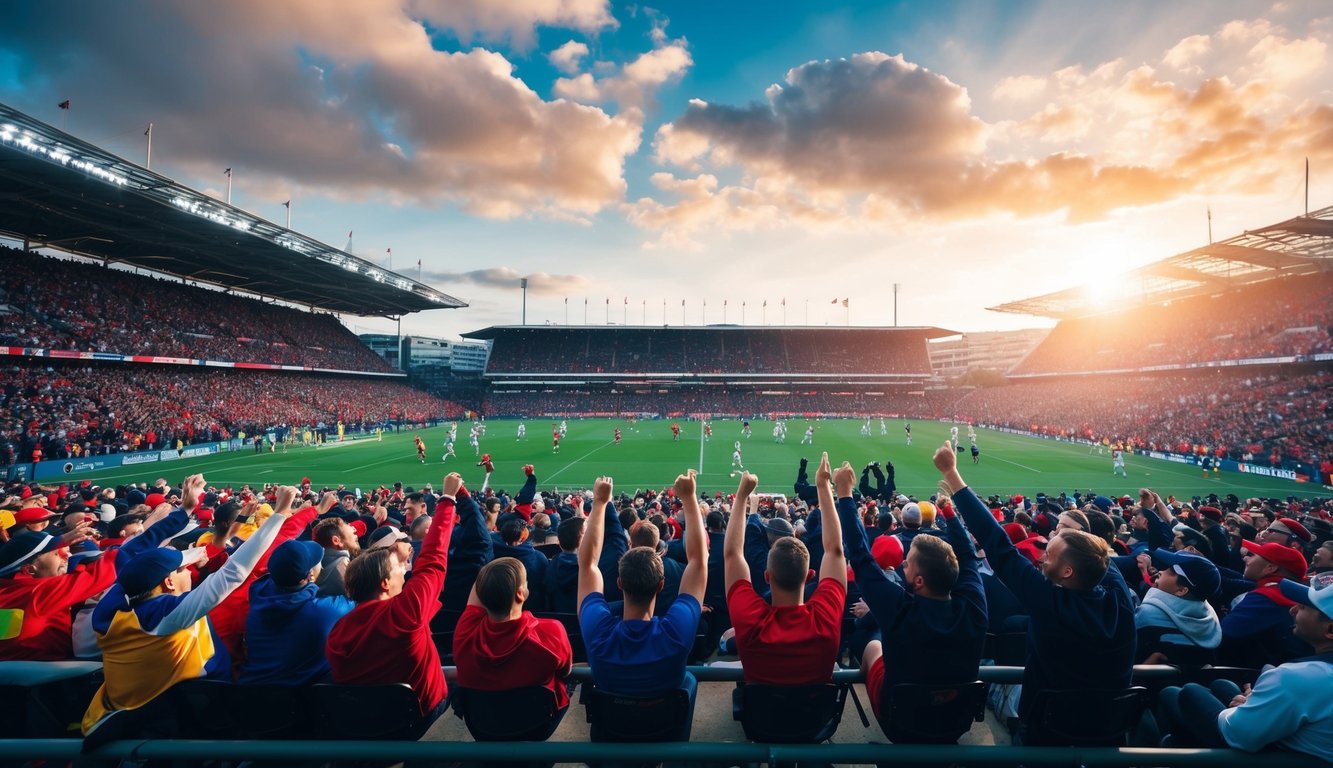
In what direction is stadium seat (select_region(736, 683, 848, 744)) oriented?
away from the camera

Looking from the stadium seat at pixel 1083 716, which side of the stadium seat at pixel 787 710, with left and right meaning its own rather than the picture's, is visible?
right

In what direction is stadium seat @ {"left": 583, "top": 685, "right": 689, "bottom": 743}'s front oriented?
away from the camera

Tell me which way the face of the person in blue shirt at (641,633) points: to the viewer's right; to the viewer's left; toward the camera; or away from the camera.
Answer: away from the camera

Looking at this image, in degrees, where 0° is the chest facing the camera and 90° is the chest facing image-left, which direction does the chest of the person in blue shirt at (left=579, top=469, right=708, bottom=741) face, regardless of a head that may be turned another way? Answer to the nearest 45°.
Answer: approximately 180°

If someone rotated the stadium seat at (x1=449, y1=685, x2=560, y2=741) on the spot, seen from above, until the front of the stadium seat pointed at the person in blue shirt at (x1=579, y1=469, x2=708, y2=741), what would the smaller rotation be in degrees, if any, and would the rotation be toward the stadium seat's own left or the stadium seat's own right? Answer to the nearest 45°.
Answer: approximately 90° to the stadium seat's own right

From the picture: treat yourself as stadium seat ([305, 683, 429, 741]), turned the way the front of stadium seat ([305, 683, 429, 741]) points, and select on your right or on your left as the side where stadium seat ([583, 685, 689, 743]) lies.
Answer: on your right

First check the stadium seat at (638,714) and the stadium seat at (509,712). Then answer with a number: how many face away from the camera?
2

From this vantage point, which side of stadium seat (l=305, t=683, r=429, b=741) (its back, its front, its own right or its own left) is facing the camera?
back

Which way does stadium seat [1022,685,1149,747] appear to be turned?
away from the camera
